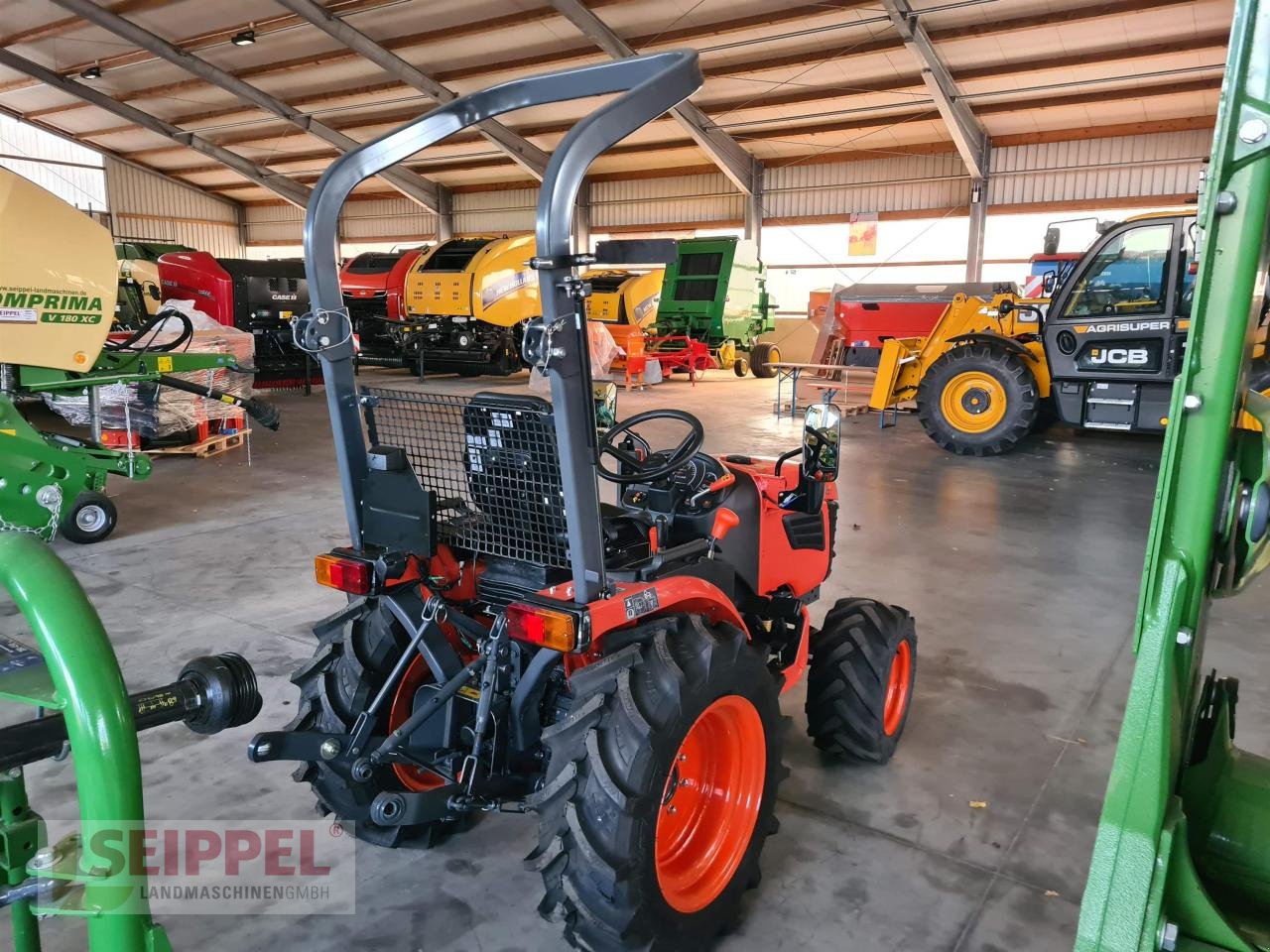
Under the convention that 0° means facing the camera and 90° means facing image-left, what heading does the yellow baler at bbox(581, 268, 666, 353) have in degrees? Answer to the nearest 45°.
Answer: approximately 45°

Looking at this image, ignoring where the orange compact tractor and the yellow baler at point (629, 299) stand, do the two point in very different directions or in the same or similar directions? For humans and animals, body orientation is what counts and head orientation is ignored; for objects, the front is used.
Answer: very different directions

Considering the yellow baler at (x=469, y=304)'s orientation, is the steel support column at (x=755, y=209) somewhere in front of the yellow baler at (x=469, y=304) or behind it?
behind

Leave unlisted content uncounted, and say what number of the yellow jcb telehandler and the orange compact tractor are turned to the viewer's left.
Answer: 1

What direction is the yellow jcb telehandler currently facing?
to the viewer's left

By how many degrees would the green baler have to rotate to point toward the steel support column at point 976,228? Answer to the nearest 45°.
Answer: approximately 135° to its left

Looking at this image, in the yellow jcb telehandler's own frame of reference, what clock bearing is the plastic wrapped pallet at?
The plastic wrapped pallet is roughly at 11 o'clock from the yellow jcb telehandler.

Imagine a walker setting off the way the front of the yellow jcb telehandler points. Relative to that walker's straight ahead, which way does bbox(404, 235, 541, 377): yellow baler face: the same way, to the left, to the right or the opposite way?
to the left

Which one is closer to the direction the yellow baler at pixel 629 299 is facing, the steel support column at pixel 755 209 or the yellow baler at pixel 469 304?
the yellow baler

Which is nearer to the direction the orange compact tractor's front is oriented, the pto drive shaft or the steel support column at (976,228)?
the steel support column
